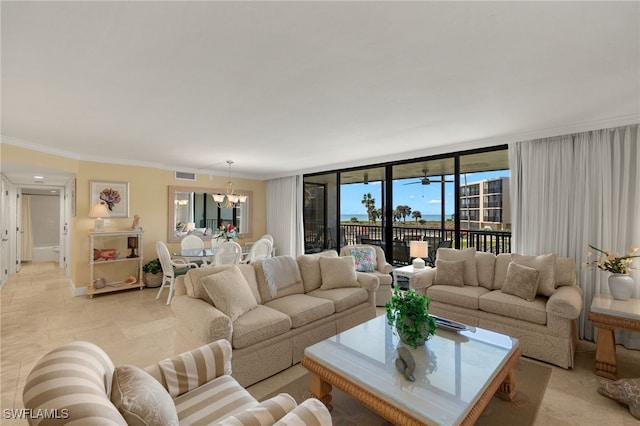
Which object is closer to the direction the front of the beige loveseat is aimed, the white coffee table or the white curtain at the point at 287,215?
the white coffee table

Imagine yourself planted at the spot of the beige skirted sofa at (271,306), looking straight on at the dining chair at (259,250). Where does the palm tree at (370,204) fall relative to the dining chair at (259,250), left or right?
right

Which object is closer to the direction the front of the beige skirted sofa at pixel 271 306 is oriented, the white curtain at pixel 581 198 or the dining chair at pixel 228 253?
the white curtain

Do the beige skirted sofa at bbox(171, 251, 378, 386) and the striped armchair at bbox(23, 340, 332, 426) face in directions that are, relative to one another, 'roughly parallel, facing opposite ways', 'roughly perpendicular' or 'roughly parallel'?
roughly perpendicular

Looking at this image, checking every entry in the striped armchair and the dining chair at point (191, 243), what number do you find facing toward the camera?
1

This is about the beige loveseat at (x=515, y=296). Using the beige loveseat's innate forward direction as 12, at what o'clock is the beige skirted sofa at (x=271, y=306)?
The beige skirted sofa is roughly at 2 o'clock from the beige loveseat.

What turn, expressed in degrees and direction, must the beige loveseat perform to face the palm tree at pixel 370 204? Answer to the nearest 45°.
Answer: approximately 90° to its right

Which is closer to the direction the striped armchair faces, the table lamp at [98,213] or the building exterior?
the building exterior

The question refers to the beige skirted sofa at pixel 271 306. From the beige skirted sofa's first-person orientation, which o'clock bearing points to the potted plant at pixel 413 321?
The potted plant is roughly at 12 o'clock from the beige skirted sofa.

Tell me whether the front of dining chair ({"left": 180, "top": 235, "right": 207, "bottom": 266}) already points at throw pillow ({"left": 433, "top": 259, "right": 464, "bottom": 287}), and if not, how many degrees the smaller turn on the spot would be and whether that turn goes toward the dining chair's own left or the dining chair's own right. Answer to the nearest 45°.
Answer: approximately 45° to the dining chair's own left

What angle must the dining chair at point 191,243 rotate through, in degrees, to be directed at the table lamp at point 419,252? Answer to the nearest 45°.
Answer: approximately 45° to its left

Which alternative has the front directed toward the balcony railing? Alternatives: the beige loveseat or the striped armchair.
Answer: the striped armchair

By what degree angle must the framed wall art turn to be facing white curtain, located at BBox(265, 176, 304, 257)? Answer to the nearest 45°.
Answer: approximately 90° to its left
